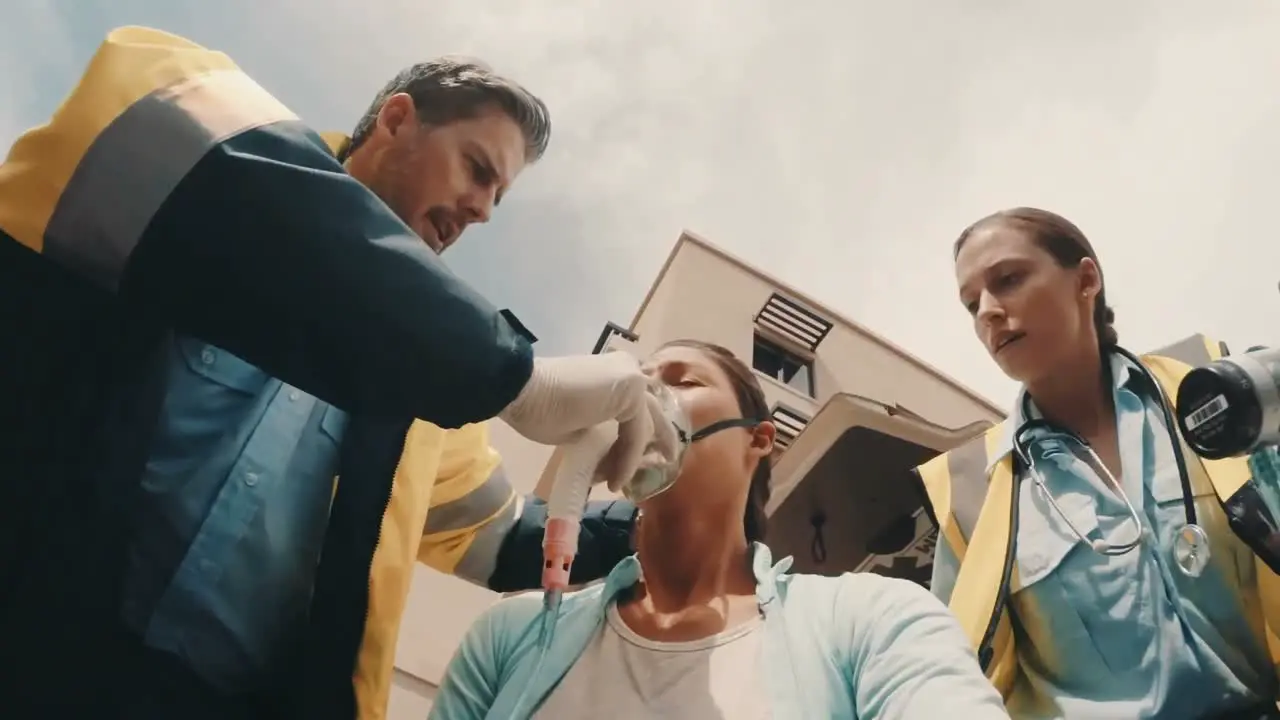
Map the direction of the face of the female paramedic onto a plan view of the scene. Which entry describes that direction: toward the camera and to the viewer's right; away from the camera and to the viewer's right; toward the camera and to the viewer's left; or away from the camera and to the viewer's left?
toward the camera and to the viewer's left

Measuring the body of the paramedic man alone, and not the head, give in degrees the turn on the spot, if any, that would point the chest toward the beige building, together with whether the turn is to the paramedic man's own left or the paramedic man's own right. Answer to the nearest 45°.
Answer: approximately 90° to the paramedic man's own left

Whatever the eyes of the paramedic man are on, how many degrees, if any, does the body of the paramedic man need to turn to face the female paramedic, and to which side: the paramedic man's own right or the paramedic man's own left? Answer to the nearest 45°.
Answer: approximately 45° to the paramedic man's own left

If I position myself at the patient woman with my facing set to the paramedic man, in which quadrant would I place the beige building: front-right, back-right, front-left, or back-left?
back-right

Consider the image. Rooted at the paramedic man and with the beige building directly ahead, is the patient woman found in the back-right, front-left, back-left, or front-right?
front-right

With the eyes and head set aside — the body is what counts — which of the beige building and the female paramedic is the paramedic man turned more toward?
the female paramedic

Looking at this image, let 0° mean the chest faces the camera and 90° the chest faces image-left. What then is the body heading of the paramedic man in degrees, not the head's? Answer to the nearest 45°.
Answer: approximately 315°

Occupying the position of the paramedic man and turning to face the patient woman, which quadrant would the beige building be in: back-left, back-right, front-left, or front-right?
front-left
